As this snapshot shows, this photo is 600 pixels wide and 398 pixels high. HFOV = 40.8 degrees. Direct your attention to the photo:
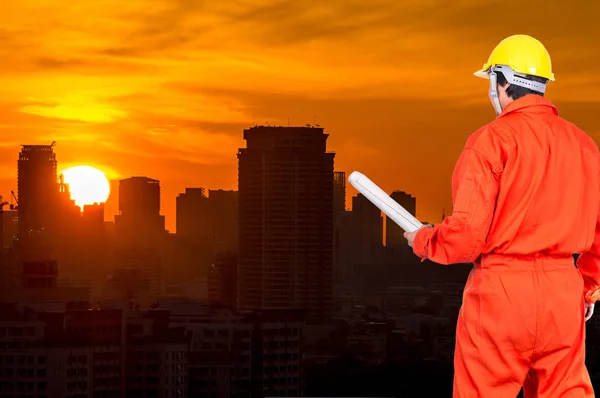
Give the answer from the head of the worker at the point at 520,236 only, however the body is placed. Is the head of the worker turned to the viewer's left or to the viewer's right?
to the viewer's left

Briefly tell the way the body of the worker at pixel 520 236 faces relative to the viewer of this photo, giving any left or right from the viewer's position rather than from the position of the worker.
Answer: facing away from the viewer and to the left of the viewer
